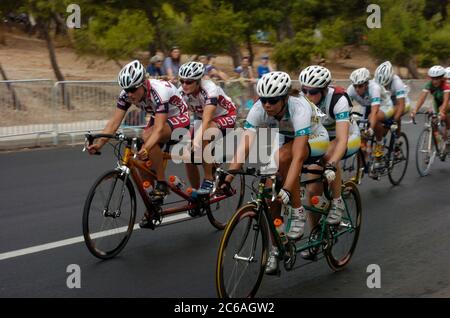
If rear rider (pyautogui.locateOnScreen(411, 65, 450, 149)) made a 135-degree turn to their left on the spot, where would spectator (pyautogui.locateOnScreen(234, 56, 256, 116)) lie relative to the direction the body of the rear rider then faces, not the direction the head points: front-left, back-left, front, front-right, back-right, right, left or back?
back-left

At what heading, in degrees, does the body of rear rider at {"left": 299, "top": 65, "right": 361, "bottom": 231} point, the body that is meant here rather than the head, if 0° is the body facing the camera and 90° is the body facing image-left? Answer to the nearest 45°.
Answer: approximately 45°

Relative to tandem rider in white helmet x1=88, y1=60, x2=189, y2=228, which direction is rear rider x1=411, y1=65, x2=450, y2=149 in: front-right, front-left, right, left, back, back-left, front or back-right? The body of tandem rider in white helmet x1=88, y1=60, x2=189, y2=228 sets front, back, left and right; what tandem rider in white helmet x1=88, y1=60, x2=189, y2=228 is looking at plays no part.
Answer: back

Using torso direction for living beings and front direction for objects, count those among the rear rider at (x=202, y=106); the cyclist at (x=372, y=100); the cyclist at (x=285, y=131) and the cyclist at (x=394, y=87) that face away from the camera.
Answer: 0

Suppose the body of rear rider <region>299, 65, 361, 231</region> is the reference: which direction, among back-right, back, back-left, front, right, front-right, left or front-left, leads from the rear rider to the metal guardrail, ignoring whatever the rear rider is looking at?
right

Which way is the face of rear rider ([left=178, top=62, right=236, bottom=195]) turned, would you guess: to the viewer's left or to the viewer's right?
to the viewer's left

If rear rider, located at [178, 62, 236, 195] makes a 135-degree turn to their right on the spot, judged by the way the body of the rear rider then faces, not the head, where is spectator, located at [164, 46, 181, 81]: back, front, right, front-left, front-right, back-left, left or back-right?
front

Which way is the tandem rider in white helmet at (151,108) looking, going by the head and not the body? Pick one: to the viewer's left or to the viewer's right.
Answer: to the viewer's left

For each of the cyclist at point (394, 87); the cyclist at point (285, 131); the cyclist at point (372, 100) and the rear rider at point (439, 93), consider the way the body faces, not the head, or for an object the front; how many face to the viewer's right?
0

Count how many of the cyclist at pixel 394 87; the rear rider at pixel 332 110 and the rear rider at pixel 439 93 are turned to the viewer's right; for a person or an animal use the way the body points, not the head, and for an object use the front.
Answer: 0

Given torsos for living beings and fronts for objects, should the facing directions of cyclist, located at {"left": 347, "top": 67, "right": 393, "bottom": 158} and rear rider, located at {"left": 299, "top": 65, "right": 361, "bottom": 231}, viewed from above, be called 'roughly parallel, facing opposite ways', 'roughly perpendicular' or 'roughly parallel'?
roughly parallel

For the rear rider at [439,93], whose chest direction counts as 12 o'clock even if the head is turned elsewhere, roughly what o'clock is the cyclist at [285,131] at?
The cyclist is roughly at 11 o'clock from the rear rider.

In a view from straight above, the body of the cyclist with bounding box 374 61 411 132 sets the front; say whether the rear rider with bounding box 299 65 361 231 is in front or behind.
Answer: in front

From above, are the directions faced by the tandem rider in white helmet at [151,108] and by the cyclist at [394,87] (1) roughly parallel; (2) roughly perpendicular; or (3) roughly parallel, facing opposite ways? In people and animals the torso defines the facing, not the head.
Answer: roughly parallel

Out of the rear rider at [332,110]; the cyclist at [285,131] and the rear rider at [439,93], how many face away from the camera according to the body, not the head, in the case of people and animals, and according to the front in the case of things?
0

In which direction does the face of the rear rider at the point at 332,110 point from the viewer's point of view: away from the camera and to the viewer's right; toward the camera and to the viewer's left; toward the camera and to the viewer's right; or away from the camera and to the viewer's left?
toward the camera and to the viewer's left

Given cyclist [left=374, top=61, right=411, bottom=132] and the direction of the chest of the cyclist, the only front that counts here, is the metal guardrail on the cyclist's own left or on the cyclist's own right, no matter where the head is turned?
on the cyclist's own right

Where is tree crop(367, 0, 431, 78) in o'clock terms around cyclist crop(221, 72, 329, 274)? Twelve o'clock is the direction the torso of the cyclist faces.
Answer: The tree is roughly at 5 o'clock from the cyclist.

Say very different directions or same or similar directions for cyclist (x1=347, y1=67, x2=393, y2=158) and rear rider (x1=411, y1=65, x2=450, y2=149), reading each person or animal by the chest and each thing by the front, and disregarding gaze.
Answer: same or similar directions

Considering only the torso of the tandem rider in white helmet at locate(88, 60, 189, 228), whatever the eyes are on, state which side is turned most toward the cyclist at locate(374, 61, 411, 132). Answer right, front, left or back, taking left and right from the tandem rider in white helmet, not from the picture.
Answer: back

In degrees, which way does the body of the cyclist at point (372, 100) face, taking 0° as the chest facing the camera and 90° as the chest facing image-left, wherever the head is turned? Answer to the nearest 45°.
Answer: approximately 45°

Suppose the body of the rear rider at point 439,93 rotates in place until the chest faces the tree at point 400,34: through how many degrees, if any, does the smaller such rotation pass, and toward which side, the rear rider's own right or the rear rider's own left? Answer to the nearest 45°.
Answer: approximately 135° to the rear rider's own right
